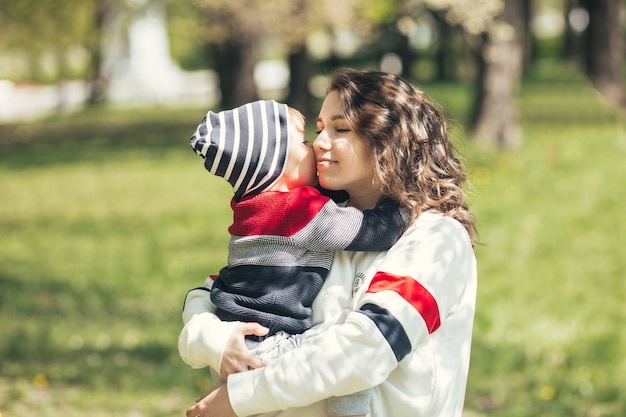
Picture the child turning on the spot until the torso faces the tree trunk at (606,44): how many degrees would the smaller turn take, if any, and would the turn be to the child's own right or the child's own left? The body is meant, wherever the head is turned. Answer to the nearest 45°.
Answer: approximately 45° to the child's own left

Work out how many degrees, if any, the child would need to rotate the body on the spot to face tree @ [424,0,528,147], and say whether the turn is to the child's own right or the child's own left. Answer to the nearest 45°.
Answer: approximately 45° to the child's own left

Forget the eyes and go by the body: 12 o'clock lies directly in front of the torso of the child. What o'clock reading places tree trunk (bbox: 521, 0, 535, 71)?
The tree trunk is roughly at 11 o'clock from the child.

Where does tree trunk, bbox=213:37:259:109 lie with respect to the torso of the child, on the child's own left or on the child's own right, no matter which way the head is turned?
on the child's own left

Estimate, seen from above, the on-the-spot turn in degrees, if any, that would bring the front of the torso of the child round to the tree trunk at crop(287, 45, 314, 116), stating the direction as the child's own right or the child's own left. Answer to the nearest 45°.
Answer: approximately 45° to the child's own left

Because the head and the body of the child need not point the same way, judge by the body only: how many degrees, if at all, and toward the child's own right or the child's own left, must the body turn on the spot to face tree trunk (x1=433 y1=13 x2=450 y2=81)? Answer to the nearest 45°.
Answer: approximately 45° to the child's own left

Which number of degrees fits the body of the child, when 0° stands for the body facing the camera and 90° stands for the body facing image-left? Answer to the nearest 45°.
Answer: approximately 225°

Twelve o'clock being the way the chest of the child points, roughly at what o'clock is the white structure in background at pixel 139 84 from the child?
The white structure in background is roughly at 10 o'clock from the child.
